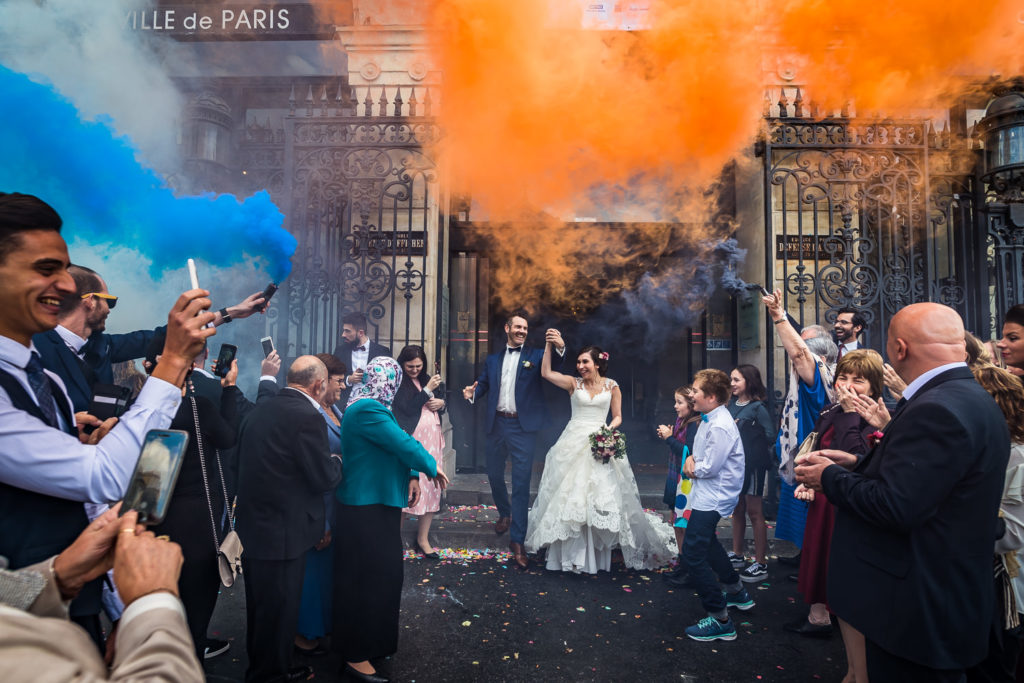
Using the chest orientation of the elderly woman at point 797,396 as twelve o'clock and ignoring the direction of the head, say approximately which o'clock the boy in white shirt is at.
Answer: The boy in white shirt is roughly at 10 o'clock from the elderly woman.

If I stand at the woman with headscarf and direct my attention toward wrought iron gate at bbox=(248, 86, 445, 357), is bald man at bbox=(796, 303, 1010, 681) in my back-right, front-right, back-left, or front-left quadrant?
back-right

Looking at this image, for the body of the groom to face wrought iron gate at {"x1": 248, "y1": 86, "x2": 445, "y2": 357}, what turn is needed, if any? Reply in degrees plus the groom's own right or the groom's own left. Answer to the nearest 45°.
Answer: approximately 135° to the groom's own right

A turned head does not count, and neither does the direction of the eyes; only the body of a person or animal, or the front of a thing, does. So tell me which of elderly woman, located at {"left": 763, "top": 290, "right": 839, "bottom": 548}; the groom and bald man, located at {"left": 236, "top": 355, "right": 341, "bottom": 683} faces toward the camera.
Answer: the groom

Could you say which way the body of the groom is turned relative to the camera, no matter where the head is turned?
toward the camera

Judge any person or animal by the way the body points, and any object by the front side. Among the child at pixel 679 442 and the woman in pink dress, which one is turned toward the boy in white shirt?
the woman in pink dress

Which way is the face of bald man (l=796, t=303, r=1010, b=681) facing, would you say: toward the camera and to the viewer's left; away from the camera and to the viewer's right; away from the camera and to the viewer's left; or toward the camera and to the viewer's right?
away from the camera and to the viewer's left

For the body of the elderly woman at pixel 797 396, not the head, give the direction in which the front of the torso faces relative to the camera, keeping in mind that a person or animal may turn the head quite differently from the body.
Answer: to the viewer's left

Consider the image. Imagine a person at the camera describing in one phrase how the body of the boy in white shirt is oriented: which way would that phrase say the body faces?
to the viewer's left

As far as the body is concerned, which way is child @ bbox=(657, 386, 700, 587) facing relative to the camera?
to the viewer's left

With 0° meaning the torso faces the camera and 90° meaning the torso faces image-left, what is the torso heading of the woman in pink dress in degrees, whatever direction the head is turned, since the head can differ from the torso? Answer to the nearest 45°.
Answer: approximately 315°

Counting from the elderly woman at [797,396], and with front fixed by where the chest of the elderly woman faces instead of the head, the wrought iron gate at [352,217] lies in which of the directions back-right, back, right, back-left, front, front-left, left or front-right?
front

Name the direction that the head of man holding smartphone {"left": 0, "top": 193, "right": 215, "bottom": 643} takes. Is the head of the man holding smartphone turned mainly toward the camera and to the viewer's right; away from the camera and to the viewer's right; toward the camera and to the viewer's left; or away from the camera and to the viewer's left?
toward the camera and to the viewer's right

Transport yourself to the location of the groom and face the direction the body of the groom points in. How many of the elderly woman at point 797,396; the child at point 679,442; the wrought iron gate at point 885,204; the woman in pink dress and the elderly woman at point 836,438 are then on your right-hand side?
1
